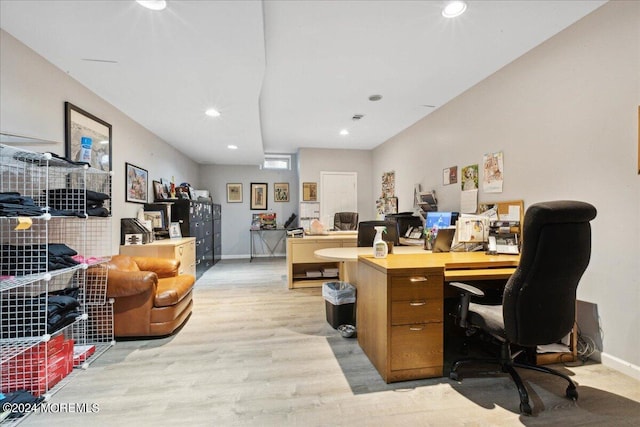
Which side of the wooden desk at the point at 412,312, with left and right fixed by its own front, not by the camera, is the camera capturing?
front

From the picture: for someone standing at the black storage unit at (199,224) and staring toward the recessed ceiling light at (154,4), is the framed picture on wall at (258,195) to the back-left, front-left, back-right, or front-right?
back-left

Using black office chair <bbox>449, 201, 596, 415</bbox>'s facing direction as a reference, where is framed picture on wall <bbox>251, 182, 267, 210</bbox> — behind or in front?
in front

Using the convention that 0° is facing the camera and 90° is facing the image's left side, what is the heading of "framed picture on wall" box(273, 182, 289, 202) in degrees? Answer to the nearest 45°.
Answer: approximately 0°

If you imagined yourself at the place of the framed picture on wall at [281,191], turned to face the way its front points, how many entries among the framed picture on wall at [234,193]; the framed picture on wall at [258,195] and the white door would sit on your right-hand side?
2

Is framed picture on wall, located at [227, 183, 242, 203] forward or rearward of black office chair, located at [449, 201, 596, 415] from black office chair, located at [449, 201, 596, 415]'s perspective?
forward

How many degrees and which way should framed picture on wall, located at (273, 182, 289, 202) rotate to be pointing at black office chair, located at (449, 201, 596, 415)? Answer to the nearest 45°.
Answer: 0° — it already faces it

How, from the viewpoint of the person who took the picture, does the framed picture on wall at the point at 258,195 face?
facing the viewer

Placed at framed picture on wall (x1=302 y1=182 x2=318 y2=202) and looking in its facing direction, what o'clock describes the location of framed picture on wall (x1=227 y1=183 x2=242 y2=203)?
framed picture on wall (x1=227 y1=183 x2=242 y2=203) is roughly at 4 o'clock from framed picture on wall (x1=302 y1=182 x2=318 y2=202).

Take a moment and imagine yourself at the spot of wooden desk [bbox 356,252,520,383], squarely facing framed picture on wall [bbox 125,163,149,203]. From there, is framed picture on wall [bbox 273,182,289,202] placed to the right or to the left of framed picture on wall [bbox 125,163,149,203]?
right

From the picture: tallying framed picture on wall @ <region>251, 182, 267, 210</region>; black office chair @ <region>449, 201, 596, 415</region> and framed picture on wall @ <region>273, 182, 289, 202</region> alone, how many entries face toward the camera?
2
